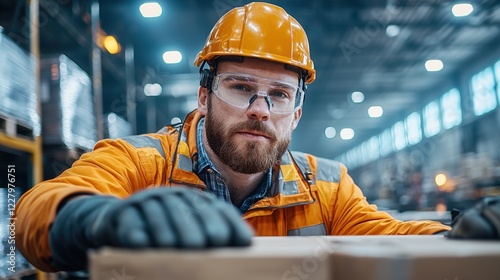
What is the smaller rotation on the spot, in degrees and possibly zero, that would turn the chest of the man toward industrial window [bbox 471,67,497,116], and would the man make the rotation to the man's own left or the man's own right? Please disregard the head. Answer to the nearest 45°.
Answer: approximately 135° to the man's own left

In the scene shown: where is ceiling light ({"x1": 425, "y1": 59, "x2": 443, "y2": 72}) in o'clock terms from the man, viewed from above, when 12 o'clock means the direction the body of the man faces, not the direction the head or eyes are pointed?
The ceiling light is roughly at 7 o'clock from the man.

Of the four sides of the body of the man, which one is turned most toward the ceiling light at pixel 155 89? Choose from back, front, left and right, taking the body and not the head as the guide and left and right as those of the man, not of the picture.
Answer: back

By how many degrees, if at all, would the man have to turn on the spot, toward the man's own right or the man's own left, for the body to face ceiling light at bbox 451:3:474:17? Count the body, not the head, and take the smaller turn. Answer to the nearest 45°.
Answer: approximately 135° to the man's own left

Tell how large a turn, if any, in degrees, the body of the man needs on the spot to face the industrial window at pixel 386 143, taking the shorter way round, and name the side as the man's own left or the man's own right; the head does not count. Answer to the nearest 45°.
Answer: approximately 180°

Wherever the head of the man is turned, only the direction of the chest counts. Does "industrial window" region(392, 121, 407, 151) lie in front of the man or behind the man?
behind

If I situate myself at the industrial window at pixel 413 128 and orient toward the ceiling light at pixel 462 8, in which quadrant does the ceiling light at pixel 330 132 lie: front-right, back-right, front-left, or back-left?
back-right

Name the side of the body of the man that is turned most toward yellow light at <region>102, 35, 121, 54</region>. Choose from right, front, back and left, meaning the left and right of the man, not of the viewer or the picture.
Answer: back

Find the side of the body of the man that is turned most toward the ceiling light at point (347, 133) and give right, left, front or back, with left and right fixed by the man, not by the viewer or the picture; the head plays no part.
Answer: back

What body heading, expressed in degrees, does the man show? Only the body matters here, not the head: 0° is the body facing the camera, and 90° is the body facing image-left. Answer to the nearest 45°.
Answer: approximately 0°
